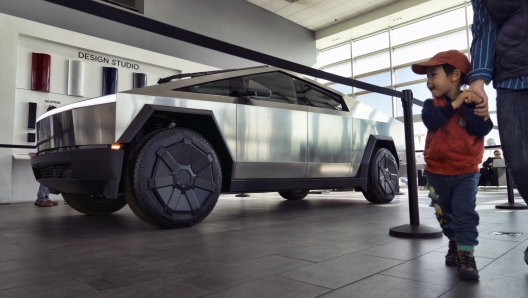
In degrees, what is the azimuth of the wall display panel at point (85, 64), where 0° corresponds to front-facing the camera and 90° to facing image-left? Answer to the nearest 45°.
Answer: approximately 315°

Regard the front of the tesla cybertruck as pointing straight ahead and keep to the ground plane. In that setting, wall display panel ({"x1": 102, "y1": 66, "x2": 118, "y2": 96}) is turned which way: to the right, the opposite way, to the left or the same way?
to the left

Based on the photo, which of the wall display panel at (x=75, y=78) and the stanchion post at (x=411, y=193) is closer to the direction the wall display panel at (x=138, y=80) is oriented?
the stanchion post

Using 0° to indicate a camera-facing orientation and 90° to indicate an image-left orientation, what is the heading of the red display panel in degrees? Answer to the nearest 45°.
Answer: approximately 315°

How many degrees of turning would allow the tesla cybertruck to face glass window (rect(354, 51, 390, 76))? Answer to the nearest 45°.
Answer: approximately 180°

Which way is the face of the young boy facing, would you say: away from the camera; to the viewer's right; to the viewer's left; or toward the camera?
to the viewer's left

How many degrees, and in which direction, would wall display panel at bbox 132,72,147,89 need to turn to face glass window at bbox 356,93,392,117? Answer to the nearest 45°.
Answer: approximately 45° to its left
